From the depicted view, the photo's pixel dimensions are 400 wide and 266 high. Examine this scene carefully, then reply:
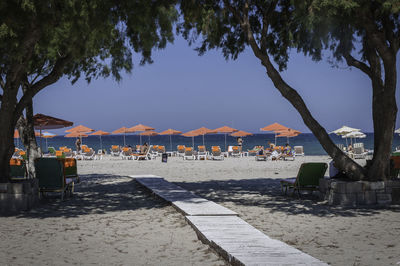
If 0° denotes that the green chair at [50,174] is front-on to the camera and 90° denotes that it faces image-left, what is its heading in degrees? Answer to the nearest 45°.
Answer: approximately 225°

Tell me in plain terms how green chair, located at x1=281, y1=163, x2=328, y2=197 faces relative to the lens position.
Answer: facing away from the viewer and to the left of the viewer

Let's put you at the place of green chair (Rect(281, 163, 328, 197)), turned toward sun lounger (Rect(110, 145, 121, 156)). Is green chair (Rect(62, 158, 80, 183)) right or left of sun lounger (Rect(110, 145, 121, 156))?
left

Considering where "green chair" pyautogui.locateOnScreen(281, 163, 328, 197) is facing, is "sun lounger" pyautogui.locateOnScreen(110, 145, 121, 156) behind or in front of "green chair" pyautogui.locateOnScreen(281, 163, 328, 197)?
in front

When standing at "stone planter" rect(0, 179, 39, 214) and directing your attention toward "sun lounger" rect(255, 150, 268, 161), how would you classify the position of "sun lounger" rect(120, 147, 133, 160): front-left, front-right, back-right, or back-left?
front-left

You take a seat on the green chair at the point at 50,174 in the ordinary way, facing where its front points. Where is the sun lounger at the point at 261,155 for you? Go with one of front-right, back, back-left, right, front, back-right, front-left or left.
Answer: front

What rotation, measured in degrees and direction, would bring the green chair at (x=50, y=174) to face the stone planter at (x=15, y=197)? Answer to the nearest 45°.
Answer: approximately 180°

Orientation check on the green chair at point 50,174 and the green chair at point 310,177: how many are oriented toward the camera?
0

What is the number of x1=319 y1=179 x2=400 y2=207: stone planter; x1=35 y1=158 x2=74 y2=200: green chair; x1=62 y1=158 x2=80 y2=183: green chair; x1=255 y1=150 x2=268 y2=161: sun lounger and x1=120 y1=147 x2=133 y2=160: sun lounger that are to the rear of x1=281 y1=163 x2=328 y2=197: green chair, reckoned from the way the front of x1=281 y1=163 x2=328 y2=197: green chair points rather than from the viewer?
1

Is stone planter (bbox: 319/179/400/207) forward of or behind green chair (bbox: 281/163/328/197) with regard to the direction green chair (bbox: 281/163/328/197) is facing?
behind

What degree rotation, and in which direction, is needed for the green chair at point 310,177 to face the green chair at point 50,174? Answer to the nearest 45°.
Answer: approximately 45° to its left

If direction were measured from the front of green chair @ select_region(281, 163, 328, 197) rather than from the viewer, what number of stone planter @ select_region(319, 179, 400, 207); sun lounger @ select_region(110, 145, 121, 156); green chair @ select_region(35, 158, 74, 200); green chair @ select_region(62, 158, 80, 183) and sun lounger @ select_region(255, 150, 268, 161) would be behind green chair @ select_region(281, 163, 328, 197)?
1

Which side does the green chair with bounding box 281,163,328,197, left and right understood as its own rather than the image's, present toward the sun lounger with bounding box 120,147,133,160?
front

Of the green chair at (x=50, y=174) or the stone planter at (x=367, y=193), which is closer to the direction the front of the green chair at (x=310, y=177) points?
the green chair

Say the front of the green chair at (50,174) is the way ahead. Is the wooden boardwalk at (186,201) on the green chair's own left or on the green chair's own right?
on the green chair's own right

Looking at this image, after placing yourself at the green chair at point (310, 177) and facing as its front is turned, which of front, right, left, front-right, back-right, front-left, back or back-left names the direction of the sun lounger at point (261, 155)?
front-right
